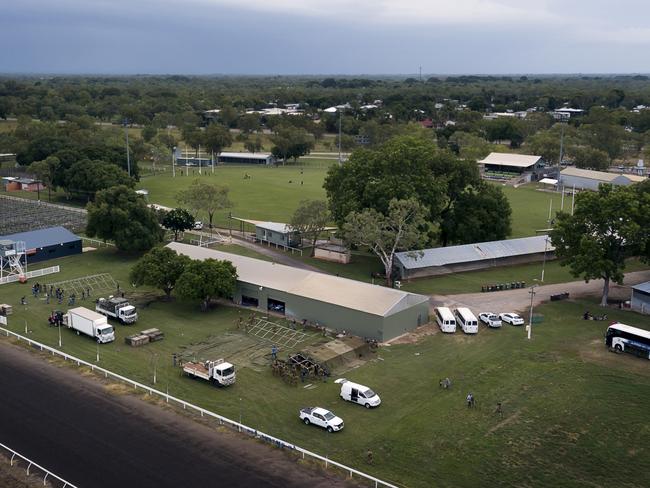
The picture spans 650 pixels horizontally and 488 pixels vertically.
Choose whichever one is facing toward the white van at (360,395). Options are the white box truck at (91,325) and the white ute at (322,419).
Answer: the white box truck

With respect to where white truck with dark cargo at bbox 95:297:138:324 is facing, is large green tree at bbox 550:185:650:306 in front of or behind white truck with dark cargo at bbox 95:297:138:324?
in front

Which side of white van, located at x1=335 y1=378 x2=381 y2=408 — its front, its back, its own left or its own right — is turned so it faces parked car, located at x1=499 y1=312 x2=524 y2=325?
left

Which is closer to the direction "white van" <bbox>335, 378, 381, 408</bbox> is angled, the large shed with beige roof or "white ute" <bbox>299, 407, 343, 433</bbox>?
the white ute

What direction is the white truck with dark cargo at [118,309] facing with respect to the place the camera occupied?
facing the viewer and to the right of the viewer

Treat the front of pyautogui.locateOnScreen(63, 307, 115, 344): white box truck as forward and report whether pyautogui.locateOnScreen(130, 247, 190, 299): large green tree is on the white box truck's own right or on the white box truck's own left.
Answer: on the white box truck's own left

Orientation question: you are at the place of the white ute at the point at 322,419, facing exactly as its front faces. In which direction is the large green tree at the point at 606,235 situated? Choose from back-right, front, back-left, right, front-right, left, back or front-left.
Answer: left
